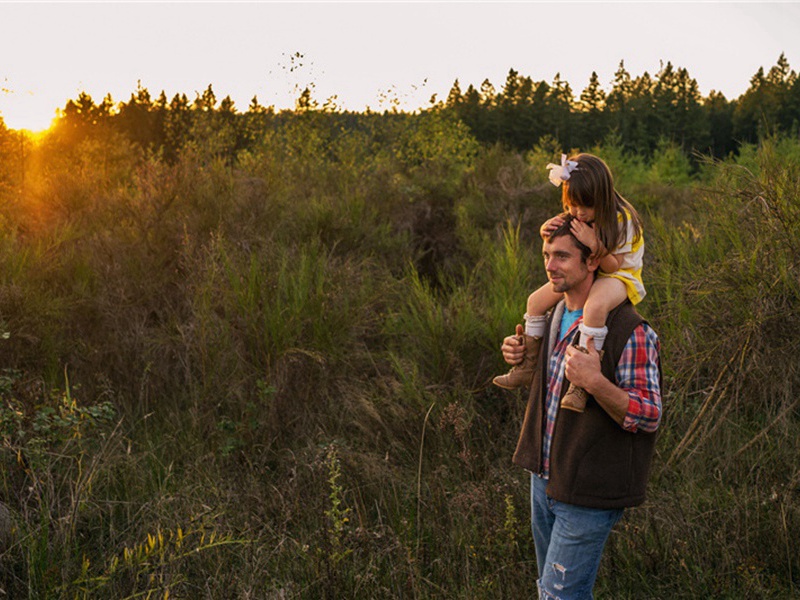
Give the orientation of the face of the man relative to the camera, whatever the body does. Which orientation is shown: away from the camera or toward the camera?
toward the camera

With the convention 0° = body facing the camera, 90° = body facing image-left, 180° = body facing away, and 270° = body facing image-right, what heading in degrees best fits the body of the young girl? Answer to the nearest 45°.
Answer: approximately 45°
